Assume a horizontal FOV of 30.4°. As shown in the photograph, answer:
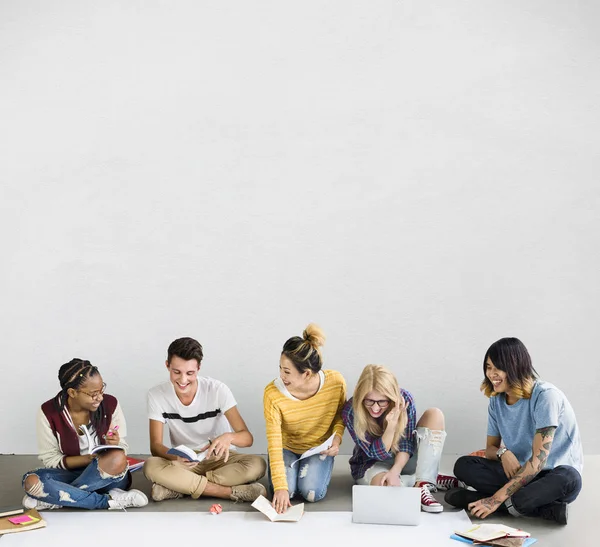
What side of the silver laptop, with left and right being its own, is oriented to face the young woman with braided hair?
left

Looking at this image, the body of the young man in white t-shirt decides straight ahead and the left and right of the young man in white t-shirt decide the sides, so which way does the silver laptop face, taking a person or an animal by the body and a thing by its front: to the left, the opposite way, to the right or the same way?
the opposite way

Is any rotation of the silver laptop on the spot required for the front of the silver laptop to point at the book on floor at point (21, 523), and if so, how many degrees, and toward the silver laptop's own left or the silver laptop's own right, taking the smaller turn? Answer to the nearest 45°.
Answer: approximately 90° to the silver laptop's own left

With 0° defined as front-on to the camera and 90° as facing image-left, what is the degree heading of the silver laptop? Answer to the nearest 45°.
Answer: approximately 180°

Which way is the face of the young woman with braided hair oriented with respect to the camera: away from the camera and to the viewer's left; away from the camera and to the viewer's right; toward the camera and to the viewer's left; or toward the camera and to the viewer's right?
toward the camera and to the viewer's right

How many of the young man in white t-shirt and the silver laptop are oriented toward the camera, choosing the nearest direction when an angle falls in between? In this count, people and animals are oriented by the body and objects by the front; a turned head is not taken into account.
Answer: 1

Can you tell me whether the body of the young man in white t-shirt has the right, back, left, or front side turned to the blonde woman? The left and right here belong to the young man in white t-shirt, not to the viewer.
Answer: left

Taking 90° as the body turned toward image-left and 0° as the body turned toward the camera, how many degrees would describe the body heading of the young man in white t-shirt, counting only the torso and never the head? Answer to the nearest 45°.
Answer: approximately 0°
